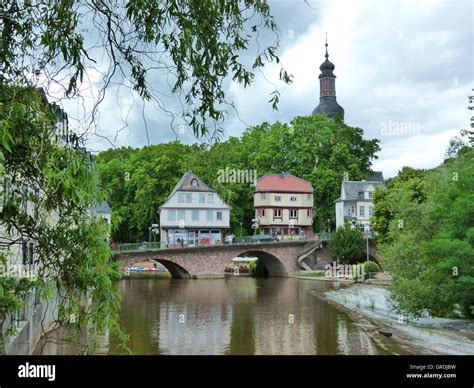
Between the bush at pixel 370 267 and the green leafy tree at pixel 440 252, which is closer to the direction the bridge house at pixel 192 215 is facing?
the green leafy tree

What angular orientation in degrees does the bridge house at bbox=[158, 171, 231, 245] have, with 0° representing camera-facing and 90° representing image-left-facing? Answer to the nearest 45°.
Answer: approximately 0°

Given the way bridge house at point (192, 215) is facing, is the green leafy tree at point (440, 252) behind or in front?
in front

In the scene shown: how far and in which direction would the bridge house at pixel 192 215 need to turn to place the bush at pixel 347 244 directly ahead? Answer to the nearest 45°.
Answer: approximately 90° to its left

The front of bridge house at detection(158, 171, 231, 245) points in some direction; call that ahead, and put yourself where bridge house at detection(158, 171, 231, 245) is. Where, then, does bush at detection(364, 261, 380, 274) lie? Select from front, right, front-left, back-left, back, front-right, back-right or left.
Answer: left

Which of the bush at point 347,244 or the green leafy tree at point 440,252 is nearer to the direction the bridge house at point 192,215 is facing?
the green leafy tree
